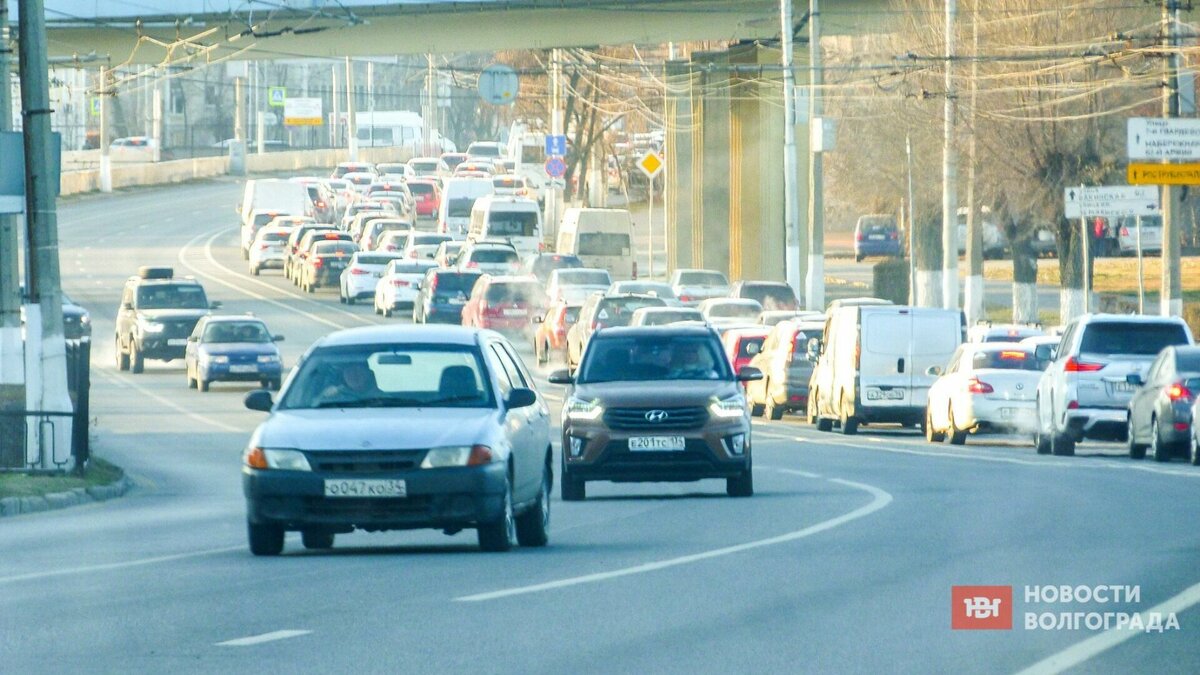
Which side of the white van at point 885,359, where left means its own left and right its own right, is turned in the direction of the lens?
back

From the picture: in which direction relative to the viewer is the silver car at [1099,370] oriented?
away from the camera

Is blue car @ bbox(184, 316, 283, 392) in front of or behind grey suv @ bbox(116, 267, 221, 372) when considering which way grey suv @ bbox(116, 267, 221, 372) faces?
in front

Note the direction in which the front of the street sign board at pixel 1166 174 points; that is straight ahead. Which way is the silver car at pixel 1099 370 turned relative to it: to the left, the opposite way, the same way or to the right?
the opposite way

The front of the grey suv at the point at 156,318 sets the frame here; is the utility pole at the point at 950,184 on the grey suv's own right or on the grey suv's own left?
on the grey suv's own left

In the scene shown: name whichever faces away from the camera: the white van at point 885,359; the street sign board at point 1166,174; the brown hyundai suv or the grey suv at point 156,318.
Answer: the white van

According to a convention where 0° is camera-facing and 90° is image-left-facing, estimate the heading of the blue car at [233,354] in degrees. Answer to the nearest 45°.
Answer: approximately 0°

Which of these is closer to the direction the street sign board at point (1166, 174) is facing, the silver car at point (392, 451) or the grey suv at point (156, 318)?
the silver car

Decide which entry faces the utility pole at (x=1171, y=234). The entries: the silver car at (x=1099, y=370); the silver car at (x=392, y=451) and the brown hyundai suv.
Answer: the silver car at (x=1099, y=370)

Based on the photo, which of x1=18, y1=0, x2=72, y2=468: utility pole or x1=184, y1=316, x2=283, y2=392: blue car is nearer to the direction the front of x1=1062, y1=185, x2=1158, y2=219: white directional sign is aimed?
the utility pole

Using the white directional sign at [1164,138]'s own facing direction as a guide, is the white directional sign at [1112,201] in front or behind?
behind
